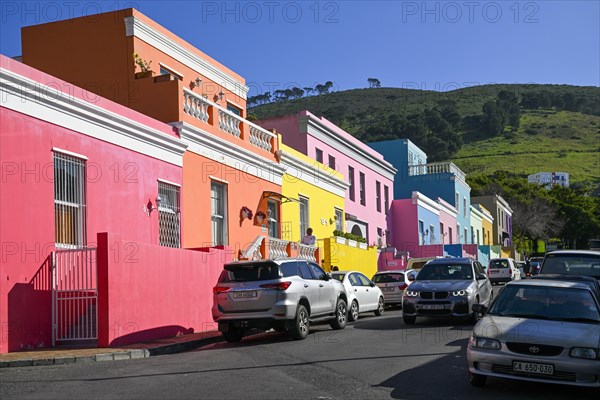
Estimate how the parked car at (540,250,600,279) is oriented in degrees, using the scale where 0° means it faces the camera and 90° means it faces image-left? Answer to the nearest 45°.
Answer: approximately 0°

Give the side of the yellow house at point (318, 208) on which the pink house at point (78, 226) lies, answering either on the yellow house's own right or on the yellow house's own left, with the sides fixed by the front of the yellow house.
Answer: on the yellow house's own right

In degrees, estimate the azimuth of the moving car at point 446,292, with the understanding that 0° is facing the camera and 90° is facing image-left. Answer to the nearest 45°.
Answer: approximately 45°

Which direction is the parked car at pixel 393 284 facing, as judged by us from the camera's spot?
facing away from the viewer and to the right of the viewer

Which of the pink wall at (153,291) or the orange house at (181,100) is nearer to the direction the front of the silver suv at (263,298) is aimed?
the orange house

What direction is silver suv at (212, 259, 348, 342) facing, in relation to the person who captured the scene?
facing away from the viewer and to the right of the viewer

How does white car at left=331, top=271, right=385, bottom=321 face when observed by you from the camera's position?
facing away from the viewer and to the right of the viewer

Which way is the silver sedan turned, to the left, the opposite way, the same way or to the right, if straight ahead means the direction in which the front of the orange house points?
to the right

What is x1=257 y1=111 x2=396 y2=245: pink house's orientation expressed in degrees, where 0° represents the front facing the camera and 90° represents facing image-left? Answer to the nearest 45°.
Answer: approximately 315°

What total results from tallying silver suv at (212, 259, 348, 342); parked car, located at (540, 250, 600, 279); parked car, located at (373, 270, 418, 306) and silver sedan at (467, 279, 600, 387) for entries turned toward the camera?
2

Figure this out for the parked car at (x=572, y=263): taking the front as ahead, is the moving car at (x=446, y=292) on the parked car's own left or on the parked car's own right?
on the parked car's own right

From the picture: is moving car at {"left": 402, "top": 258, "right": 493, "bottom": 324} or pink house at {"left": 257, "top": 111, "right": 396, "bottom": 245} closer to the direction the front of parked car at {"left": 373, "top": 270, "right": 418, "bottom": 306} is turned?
the pink house

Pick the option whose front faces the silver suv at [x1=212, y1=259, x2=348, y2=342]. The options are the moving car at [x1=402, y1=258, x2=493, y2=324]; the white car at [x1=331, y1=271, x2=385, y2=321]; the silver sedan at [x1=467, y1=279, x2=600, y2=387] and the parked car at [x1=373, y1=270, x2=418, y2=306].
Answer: the moving car at [x1=402, y1=258, x2=493, y2=324]
